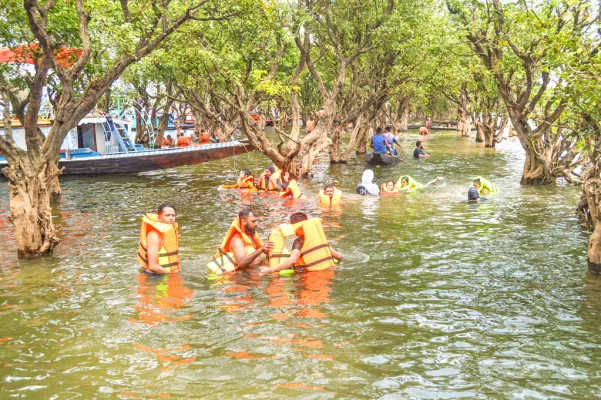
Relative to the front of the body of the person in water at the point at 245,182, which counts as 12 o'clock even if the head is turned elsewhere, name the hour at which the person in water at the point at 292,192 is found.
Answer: the person in water at the point at 292,192 is roughly at 8 o'clock from the person in water at the point at 245,182.

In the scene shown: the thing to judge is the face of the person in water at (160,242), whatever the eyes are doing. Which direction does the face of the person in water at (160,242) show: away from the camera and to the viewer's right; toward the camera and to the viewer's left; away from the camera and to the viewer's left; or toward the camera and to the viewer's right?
toward the camera and to the viewer's right

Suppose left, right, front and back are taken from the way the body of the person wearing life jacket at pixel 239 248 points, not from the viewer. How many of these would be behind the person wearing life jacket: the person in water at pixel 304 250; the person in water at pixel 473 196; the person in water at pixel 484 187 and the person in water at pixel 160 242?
1

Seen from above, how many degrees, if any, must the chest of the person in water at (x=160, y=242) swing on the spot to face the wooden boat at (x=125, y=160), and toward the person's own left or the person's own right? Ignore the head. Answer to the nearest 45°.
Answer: approximately 135° to the person's own left

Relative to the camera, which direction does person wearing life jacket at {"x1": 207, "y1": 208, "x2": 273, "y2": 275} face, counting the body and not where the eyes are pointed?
to the viewer's right

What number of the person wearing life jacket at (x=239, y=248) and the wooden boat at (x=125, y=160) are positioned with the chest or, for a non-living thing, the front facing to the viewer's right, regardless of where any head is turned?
2

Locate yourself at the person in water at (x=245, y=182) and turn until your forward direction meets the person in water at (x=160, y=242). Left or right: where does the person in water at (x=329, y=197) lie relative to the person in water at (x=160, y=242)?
left

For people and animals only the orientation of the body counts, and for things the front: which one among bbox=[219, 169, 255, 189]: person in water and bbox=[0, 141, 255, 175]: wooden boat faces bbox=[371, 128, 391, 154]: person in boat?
the wooden boat

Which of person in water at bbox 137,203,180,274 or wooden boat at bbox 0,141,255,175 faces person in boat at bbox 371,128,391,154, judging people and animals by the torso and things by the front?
the wooden boat

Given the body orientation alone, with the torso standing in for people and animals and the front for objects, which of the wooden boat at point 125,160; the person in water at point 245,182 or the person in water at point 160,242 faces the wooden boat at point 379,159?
the wooden boat at point 125,160

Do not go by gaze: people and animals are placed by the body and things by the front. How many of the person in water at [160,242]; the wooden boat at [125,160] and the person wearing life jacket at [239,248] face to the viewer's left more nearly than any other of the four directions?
0
